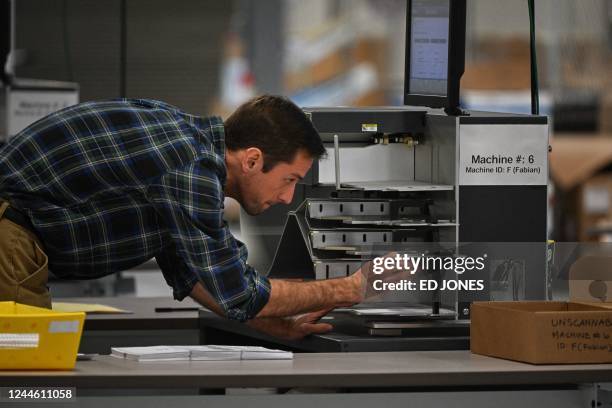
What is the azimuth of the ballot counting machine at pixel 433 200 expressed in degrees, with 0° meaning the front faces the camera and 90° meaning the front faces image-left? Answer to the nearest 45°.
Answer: approximately 45°

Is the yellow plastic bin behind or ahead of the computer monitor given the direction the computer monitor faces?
ahead

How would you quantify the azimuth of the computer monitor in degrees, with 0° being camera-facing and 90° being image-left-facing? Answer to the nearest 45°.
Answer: approximately 45°

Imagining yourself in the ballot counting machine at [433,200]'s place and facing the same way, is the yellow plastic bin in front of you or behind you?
in front

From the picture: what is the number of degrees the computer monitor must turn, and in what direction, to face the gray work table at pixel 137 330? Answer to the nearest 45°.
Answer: approximately 45° to its right
